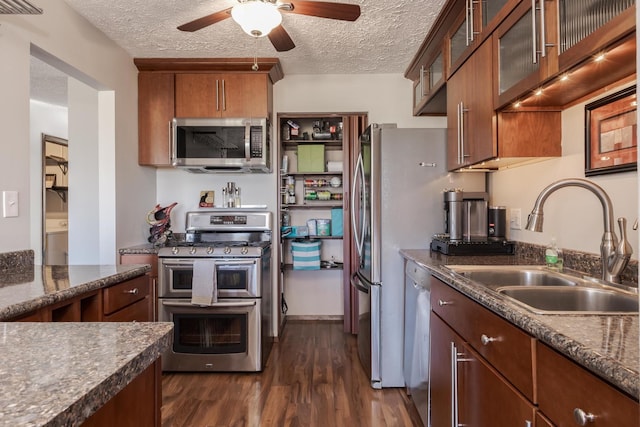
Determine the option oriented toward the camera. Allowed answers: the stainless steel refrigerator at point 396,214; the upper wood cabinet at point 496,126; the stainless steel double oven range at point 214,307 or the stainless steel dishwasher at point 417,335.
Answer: the stainless steel double oven range

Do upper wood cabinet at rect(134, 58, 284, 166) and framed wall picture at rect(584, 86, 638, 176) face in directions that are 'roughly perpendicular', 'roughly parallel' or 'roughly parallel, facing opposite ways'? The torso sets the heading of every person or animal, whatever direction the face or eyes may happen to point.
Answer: roughly perpendicular

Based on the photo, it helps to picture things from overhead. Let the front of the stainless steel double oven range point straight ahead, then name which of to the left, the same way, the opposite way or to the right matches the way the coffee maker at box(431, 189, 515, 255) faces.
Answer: to the right

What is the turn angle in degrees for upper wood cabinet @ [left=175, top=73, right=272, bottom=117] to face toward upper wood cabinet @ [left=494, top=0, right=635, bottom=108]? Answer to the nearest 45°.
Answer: approximately 45° to its left

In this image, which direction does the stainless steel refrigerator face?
to the viewer's left
